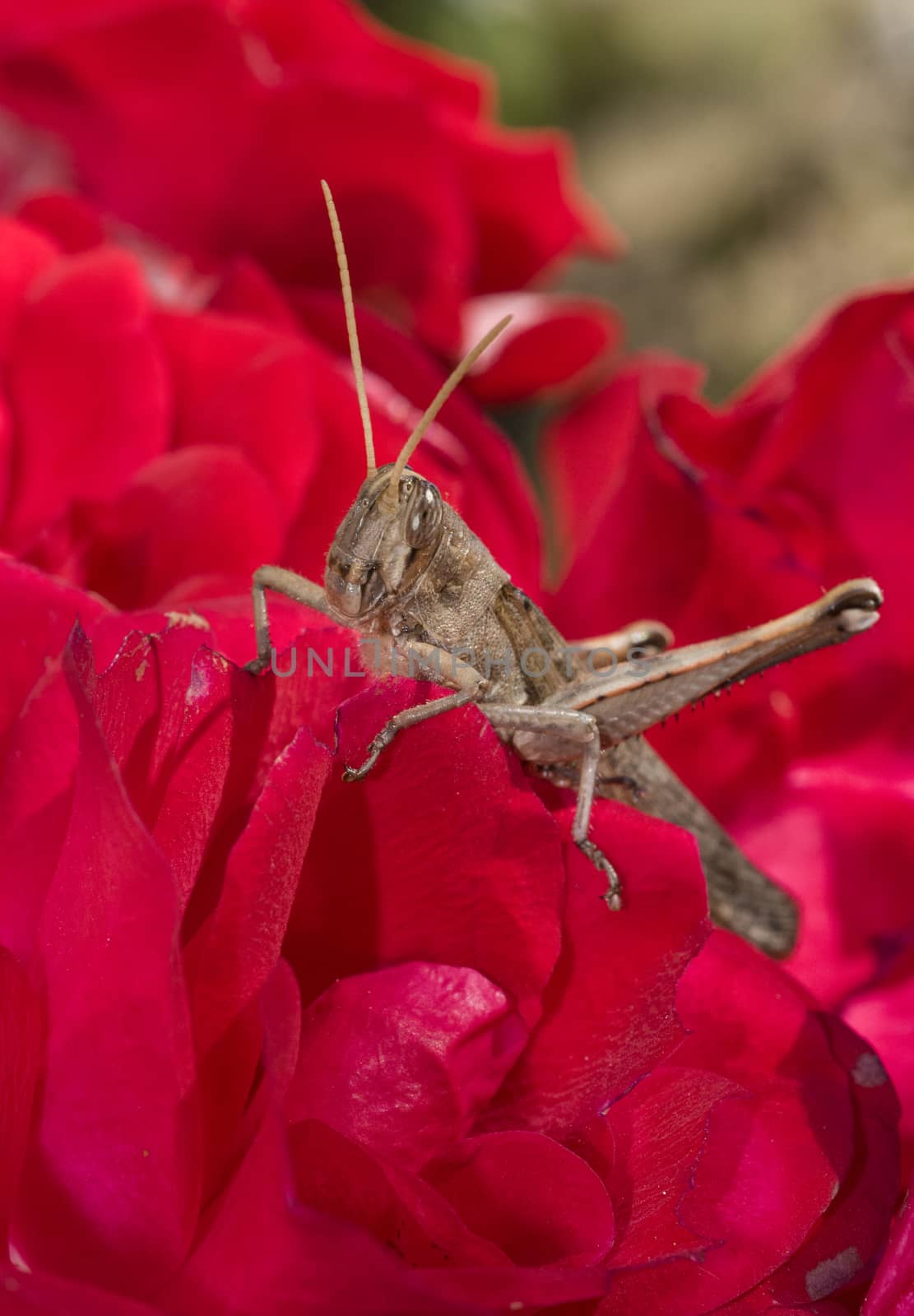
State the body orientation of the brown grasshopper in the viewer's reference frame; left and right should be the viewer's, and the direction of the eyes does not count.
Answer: facing the viewer and to the left of the viewer
